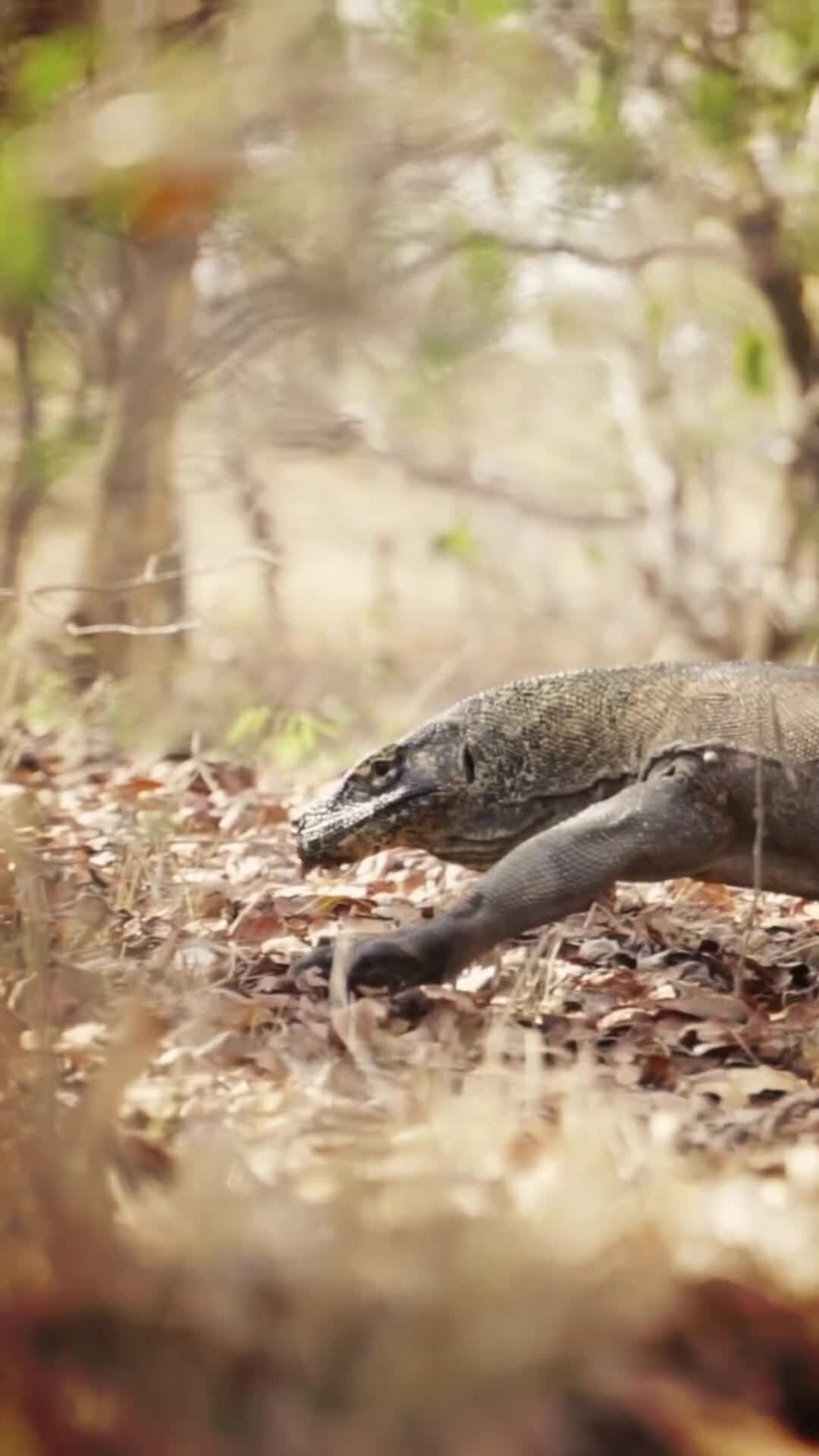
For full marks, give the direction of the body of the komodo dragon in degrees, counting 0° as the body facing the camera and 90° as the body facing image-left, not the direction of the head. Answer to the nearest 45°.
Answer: approximately 90°
